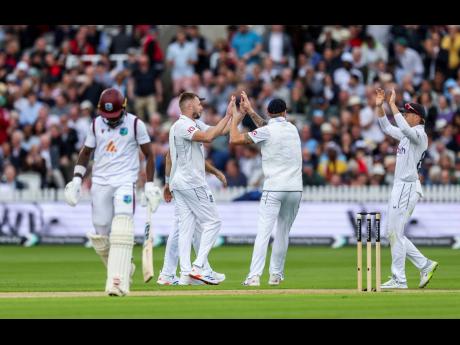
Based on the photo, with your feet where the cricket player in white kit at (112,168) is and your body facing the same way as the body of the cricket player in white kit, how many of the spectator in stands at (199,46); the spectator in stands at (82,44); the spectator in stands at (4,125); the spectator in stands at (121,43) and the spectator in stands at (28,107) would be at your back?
5

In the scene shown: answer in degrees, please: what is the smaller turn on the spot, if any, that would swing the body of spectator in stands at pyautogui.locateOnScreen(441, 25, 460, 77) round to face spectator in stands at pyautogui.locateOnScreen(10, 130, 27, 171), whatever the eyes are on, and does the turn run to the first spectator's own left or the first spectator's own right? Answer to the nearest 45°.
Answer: approximately 90° to the first spectator's own right

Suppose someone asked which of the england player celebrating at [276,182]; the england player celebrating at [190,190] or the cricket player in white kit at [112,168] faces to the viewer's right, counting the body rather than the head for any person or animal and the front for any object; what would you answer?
the england player celebrating at [190,190]

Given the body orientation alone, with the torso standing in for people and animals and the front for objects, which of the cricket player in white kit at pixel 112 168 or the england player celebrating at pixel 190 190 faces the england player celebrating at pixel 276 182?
the england player celebrating at pixel 190 190

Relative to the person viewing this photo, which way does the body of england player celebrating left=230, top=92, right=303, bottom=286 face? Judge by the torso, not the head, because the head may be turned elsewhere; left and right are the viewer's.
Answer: facing away from the viewer and to the left of the viewer

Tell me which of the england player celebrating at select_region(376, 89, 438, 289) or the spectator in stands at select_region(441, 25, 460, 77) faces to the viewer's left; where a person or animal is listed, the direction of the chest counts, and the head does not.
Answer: the england player celebrating

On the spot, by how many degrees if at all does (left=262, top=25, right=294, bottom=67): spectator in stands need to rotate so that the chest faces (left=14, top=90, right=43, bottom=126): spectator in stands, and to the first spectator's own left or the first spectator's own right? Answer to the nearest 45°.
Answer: approximately 90° to the first spectator's own right

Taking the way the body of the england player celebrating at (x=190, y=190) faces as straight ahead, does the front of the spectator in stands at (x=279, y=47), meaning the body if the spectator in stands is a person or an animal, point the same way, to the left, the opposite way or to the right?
to the right

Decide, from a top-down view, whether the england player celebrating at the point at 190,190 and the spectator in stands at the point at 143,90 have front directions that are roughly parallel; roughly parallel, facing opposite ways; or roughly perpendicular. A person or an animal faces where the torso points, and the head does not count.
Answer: roughly perpendicular

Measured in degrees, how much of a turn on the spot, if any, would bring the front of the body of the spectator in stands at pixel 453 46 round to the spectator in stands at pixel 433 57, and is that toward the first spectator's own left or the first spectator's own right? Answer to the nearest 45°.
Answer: approximately 90° to the first spectator's own right
